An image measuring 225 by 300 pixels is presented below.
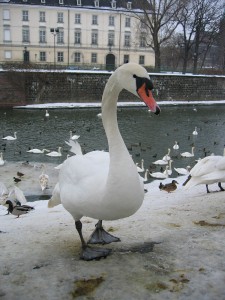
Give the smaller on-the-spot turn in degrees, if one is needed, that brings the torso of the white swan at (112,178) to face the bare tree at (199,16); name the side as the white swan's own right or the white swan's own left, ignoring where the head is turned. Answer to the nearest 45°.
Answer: approximately 135° to the white swan's own left

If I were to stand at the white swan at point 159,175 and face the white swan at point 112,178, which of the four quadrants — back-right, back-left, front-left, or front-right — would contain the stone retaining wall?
back-right

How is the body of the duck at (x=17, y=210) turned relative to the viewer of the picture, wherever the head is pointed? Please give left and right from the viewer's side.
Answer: facing to the left of the viewer

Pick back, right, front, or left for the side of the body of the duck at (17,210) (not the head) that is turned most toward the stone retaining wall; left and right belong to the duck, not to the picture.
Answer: right

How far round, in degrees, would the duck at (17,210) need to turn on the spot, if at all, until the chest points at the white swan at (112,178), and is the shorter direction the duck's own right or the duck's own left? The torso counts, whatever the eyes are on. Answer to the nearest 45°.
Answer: approximately 90° to the duck's own left
